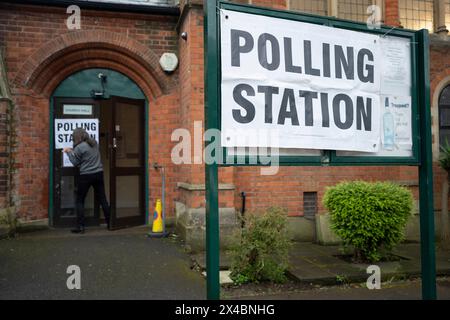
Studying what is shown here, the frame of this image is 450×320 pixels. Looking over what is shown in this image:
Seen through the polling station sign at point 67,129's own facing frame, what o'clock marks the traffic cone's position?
The traffic cone is roughly at 10 o'clock from the polling station sign.

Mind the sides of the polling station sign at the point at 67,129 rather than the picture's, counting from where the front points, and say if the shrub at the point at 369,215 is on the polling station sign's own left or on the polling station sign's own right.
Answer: on the polling station sign's own left

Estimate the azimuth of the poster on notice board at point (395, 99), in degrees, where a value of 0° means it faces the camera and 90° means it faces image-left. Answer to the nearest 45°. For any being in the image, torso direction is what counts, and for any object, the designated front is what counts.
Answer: approximately 0°

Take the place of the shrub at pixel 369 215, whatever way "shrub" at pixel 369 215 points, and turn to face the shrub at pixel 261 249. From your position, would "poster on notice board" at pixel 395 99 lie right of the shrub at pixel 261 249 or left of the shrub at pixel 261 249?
left

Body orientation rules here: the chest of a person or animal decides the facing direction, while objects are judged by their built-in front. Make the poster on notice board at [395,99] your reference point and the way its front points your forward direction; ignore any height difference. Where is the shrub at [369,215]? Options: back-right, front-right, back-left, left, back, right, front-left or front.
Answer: back

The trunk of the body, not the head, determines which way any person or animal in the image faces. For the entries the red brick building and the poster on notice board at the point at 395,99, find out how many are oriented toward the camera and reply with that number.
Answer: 2

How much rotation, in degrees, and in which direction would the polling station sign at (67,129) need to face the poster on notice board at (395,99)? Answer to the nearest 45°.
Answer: approximately 45° to its left

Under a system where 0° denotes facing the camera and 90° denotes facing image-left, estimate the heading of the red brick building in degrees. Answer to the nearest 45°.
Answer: approximately 0°

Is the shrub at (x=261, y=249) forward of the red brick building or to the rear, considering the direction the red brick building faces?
forward
